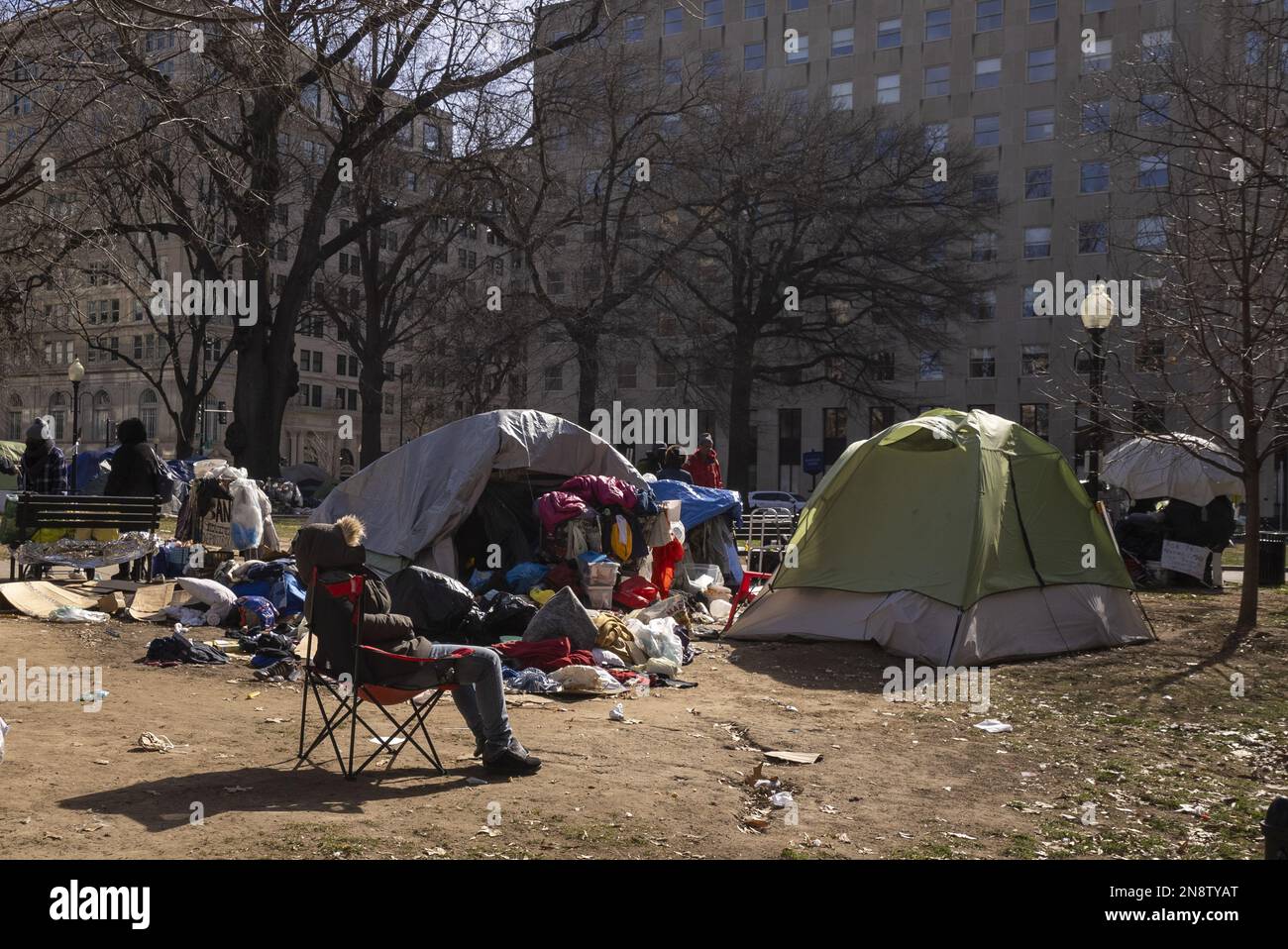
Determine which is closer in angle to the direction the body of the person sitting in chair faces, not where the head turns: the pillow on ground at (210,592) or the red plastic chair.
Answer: the red plastic chair

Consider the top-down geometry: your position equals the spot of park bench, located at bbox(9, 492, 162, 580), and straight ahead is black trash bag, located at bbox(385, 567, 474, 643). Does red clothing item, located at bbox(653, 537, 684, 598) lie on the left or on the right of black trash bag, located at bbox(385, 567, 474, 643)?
left

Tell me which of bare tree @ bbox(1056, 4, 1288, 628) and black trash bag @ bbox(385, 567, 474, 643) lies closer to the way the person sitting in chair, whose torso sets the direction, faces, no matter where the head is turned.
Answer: the bare tree

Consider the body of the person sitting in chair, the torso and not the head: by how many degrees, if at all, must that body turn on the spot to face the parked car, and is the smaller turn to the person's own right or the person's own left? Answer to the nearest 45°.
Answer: approximately 90° to the person's own left

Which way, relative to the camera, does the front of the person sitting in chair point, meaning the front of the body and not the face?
to the viewer's right

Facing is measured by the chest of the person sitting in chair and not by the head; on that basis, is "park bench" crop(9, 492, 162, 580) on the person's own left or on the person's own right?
on the person's own left
